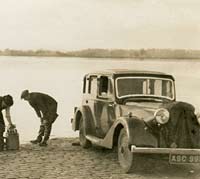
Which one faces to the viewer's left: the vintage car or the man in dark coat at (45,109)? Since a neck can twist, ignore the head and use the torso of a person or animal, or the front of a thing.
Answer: the man in dark coat

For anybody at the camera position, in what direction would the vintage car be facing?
facing the viewer and to the right of the viewer

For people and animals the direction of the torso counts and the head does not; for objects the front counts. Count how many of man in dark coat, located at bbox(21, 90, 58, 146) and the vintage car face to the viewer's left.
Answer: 1

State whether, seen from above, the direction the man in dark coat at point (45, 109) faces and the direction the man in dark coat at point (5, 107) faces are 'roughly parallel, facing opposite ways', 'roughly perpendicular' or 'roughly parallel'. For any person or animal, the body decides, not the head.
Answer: roughly parallel, facing opposite ways

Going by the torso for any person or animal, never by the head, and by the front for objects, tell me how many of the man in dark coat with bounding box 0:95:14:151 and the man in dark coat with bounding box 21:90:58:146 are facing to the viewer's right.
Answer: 1

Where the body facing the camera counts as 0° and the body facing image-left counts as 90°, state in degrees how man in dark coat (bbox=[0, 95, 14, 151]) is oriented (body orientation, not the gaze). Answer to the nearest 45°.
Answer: approximately 270°

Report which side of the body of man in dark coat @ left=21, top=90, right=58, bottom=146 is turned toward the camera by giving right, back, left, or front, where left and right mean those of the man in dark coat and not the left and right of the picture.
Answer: left

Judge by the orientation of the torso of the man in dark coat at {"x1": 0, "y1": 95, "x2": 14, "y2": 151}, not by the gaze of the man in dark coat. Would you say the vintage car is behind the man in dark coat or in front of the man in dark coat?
in front

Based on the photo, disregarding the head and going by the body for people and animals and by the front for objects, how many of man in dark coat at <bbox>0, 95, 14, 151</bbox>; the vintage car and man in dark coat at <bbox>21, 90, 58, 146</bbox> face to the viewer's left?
1
